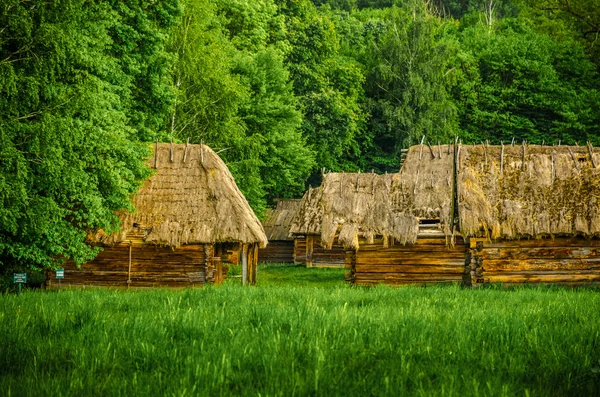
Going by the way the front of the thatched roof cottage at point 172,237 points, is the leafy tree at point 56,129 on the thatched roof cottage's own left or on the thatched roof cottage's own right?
on the thatched roof cottage's own right

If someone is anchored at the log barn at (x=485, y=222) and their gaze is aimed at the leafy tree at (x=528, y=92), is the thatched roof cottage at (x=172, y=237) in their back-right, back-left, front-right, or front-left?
back-left

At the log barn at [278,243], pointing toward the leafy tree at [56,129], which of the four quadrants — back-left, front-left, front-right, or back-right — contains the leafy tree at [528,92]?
back-left

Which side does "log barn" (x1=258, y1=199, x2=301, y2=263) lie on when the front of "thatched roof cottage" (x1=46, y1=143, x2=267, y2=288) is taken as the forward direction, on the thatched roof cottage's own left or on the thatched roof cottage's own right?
on the thatched roof cottage's own left
